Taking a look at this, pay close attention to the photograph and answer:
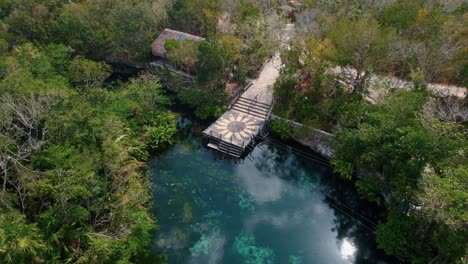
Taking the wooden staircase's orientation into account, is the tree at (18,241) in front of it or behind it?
in front

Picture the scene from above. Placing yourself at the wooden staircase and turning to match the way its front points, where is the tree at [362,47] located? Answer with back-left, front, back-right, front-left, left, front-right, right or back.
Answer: back-left
